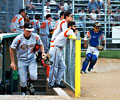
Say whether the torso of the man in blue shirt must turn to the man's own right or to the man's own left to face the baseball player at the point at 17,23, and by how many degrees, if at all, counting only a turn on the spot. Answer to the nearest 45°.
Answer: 0° — they already face them

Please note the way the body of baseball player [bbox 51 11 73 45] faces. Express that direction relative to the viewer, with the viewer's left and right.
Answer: facing to the right of the viewer

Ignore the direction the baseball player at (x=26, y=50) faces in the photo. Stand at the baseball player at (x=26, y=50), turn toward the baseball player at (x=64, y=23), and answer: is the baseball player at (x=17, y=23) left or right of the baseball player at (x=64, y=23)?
left

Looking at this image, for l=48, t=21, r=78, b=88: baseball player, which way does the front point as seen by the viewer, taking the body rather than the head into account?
to the viewer's right

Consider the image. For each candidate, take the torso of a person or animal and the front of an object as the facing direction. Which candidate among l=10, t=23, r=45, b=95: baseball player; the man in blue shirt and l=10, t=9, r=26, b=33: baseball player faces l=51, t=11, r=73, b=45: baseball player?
the man in blue shirt

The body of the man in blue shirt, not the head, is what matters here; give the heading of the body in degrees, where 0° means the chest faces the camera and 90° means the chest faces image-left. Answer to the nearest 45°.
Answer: approximately 0°

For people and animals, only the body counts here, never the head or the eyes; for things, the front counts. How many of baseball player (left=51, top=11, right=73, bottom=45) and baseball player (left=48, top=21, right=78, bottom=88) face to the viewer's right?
2
